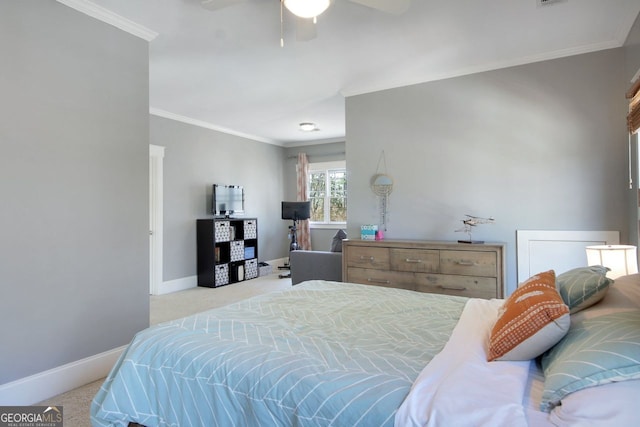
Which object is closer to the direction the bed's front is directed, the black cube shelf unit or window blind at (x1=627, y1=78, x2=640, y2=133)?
the black cube shelf unit

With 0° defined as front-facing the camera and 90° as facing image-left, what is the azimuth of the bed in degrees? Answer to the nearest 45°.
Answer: approximately 135°

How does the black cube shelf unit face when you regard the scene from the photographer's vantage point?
facing the viewer and to the right of the viewer

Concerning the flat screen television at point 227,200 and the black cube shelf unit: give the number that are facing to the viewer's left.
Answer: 0

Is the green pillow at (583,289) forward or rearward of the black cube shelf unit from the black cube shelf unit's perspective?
forward

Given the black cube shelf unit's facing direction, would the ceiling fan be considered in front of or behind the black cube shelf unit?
in front

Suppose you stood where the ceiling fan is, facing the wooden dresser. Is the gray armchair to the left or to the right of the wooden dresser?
left

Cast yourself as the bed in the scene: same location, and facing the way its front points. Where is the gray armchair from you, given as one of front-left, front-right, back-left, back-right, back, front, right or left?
front-right

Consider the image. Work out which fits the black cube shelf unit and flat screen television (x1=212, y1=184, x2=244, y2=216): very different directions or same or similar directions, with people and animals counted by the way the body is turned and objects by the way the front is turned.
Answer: same or similar directions

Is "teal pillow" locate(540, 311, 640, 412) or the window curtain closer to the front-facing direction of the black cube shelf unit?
the teal pillow
